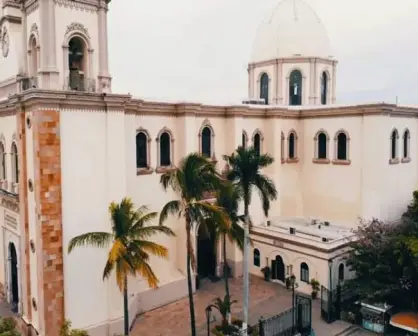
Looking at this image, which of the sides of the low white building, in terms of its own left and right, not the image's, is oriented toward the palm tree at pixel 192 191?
front

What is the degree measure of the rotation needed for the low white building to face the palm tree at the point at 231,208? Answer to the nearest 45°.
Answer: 0° — it already faces it

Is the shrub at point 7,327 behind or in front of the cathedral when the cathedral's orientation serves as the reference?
in front

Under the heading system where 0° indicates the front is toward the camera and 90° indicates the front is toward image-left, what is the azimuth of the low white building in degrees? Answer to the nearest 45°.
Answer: approximately 45°

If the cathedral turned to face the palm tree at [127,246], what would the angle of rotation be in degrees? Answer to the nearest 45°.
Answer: approximately 45° to its left

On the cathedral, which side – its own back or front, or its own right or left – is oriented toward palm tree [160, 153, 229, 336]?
left

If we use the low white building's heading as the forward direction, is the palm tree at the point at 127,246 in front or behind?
in front

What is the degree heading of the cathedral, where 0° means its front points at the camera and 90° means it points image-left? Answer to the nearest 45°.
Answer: approximately 45°
